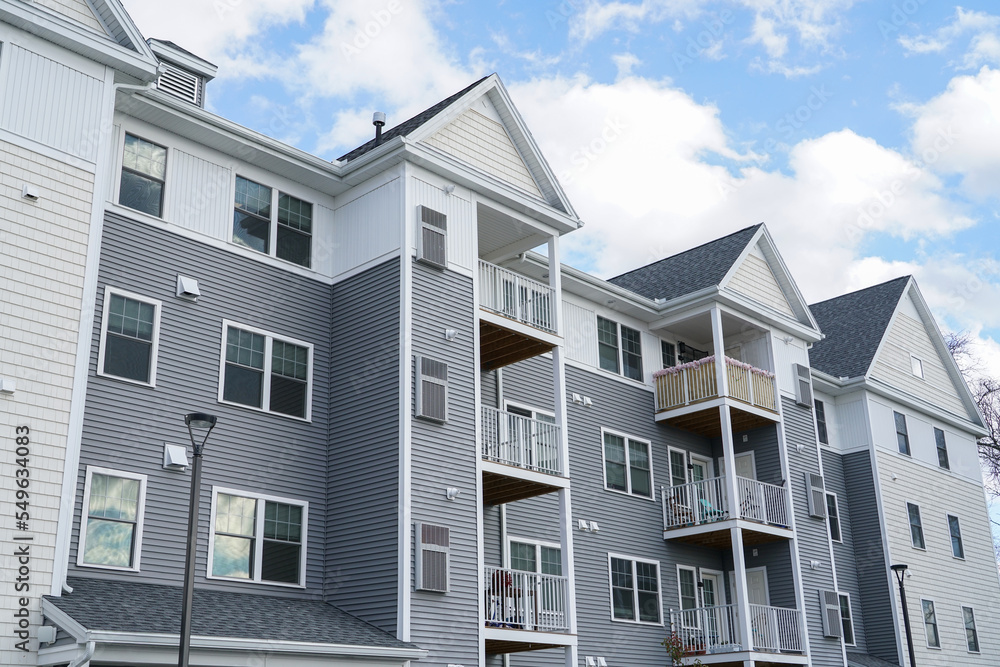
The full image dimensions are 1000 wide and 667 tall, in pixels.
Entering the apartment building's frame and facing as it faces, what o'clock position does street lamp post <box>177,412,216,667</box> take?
The street lamp post is roughly at 2 o'clock from the apartment building.
